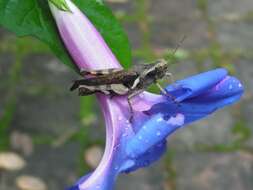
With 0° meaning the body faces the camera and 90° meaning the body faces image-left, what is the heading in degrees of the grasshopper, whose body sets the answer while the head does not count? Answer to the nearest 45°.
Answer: approximately 270°
